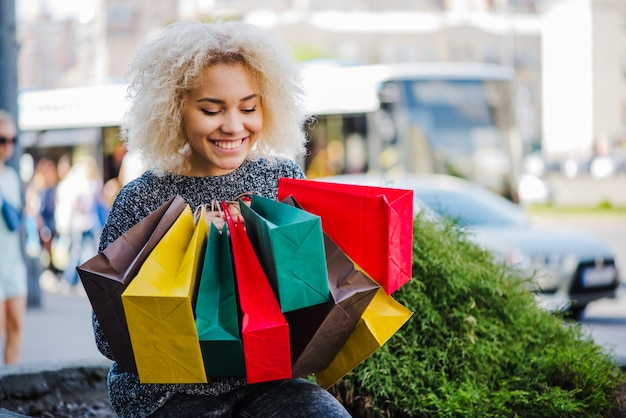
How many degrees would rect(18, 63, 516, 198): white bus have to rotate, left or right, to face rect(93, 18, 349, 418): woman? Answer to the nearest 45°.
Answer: approximately 45° to its right

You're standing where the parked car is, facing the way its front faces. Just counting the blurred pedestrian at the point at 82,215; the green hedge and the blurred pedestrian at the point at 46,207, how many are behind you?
2

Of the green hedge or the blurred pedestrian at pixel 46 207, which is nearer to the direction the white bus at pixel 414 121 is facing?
the green hedge

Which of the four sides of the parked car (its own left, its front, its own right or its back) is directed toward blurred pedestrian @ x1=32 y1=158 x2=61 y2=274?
back

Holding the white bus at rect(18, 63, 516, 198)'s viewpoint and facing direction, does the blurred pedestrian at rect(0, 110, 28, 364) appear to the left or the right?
on its right

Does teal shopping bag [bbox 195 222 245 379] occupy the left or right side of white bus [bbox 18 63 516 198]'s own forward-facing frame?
on its right

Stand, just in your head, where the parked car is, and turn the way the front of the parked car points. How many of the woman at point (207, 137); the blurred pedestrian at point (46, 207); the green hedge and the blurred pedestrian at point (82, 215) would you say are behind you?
2

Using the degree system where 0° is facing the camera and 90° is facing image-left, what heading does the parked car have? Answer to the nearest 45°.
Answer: approximately 315°

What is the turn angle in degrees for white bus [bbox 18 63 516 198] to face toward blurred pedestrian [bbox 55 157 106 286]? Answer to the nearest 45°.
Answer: approximately 135° to its right

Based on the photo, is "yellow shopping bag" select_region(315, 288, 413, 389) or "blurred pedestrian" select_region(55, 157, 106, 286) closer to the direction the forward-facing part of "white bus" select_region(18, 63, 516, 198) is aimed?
the yellow shopping bag
